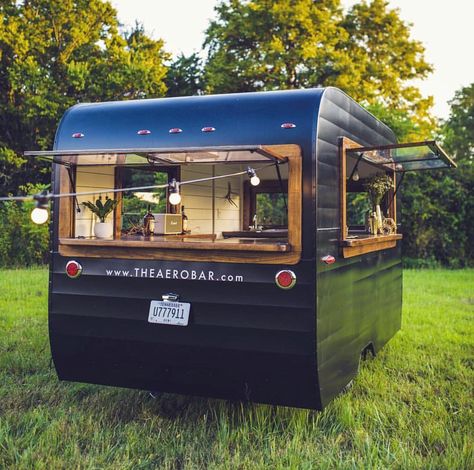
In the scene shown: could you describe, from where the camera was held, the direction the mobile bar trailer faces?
facing away from the viewer and to the right of the viewer

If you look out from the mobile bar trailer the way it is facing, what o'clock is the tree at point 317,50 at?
The tree is roughly at 11 o'clock from the mobile bar trailer.

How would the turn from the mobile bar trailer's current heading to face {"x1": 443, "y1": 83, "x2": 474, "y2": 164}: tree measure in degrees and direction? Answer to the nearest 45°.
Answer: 0° — it already faces it
